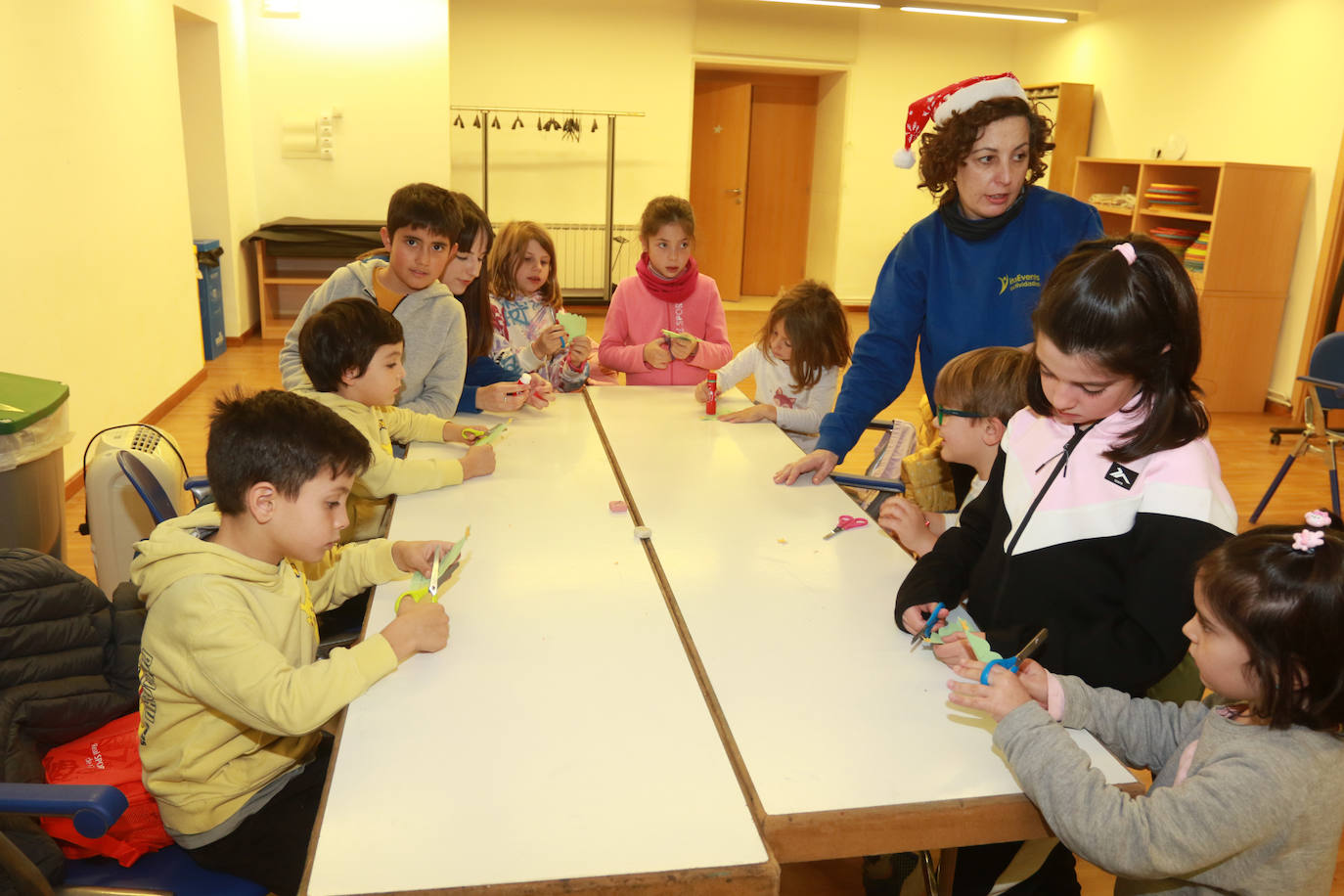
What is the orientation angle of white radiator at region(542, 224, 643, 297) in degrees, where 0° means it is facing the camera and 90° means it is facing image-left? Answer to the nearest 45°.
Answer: approximately 0°

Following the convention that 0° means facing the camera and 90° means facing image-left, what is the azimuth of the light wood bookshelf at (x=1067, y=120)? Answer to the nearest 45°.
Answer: approximately 45°

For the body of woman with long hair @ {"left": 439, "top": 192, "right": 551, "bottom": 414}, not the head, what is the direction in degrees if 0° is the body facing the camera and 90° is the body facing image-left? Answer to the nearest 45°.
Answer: approximately 315°

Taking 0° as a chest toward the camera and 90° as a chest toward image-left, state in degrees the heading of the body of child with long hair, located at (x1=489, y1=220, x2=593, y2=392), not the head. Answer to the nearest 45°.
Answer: approximately 315°

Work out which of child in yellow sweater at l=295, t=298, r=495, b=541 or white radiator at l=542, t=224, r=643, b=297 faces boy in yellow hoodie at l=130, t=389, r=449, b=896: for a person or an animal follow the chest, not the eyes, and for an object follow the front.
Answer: the white radiator

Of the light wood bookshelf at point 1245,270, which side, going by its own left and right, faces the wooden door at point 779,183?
right

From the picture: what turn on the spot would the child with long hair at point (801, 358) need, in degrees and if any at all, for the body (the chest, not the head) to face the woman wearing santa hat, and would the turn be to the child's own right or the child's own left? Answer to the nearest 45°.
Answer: approximately 90° to the child's own left

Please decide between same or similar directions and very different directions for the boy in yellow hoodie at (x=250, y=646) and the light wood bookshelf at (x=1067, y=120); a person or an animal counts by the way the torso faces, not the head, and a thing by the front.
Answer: very different directions

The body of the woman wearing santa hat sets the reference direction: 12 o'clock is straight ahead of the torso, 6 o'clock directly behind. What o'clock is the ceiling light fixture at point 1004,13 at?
The ceiling light fixture is roughly at 6 o'clock from the woman wearing santa hat.
